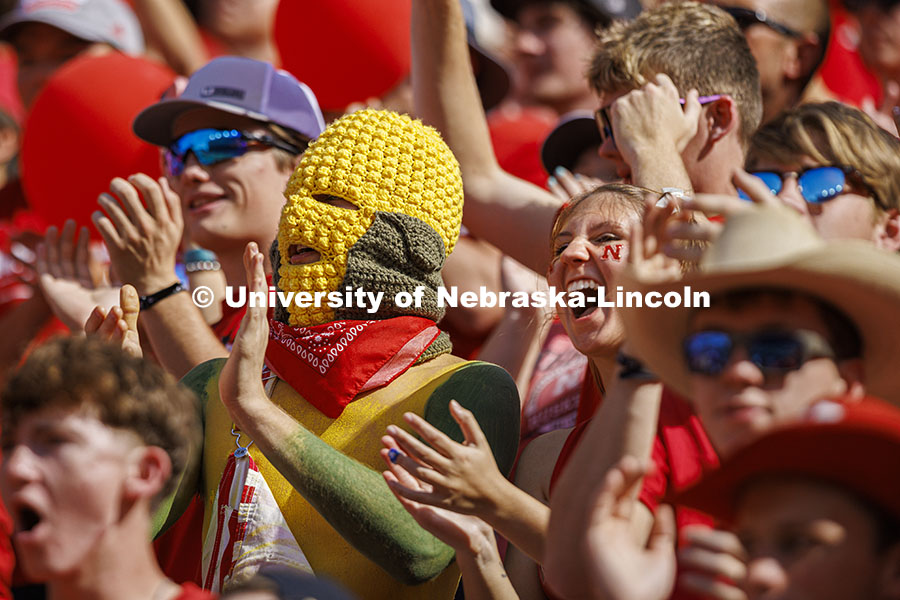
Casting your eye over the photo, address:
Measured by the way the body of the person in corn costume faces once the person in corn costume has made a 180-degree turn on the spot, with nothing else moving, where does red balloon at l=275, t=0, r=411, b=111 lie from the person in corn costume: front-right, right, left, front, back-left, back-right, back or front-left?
front-left

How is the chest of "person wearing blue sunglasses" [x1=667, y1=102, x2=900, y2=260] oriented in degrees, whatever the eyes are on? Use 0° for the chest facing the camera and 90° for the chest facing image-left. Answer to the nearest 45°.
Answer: approximately 45°

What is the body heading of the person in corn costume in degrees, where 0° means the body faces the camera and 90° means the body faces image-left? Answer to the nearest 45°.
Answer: approximately 45°

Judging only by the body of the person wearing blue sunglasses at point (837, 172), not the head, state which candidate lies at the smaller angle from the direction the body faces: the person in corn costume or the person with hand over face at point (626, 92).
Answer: the person in corn costume

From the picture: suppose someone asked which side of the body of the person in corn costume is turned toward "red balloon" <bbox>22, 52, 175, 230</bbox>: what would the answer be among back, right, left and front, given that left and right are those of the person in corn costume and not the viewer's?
right

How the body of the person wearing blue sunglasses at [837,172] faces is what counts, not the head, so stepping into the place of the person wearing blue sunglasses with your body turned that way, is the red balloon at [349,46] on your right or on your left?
on your right
